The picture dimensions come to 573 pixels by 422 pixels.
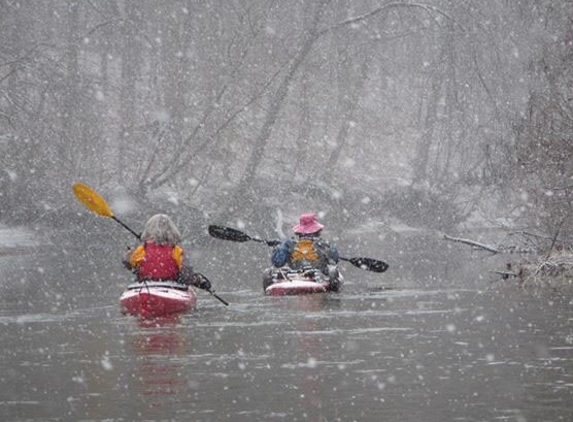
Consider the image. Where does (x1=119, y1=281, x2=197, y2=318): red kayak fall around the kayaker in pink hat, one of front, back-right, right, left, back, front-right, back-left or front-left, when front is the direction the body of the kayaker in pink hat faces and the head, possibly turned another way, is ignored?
back-left

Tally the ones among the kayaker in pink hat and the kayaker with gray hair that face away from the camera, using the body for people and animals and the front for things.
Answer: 2

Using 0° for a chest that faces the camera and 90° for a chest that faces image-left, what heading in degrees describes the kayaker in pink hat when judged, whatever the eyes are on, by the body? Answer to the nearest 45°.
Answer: approximately 180°

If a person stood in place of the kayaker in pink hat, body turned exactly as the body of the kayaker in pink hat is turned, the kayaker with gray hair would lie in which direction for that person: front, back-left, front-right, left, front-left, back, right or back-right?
back-left

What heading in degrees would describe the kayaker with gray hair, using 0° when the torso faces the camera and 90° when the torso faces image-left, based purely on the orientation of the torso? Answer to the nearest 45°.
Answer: approximately 180°

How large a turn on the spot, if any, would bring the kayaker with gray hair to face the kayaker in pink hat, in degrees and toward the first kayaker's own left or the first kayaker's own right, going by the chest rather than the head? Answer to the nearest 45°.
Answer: approximately 45° to the first kayaker's own right
